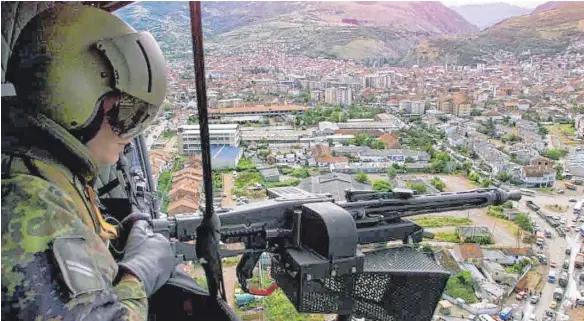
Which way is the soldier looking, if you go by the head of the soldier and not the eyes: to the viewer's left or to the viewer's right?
to the viewer's right

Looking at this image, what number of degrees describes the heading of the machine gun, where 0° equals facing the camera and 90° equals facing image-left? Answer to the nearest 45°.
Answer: approximately 270°

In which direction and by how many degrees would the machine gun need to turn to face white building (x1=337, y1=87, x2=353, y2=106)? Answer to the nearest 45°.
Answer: approximately 90° to its left

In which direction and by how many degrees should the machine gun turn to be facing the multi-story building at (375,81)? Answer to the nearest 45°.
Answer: approximately 90° to its left

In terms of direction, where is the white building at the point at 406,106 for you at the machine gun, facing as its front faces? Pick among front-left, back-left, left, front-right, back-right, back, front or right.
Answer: left

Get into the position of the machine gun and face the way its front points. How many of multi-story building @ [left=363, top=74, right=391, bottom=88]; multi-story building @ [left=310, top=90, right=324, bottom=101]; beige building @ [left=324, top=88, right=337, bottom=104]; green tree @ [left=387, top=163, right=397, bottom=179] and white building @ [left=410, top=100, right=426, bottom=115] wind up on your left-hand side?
5

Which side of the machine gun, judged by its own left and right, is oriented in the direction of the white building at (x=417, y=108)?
left

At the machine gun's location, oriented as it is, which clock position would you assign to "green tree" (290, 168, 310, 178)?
The green tree is roughly at 9 o'clock from the machine gun.

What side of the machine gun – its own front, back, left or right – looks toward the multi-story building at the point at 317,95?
left
